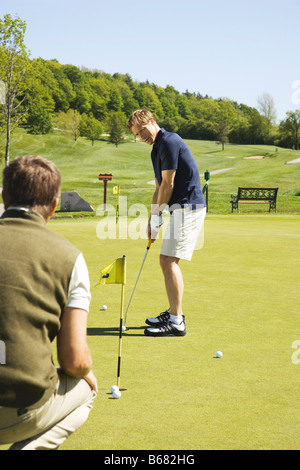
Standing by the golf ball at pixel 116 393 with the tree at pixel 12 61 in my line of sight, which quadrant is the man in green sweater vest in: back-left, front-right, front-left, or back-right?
back-left

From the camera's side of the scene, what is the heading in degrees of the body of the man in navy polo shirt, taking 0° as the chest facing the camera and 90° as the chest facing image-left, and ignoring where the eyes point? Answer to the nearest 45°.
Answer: approximately 90°

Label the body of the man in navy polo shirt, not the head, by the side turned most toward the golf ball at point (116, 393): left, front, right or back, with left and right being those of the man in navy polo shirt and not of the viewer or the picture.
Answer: left

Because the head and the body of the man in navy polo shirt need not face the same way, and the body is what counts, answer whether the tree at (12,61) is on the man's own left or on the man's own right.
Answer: on the man's own right
